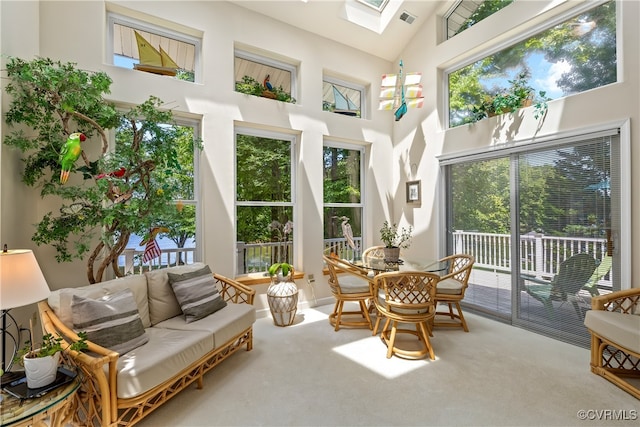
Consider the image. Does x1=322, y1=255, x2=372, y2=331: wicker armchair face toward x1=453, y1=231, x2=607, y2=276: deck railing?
yes

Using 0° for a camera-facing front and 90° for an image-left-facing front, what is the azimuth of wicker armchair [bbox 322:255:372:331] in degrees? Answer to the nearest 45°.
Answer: approximately 270°

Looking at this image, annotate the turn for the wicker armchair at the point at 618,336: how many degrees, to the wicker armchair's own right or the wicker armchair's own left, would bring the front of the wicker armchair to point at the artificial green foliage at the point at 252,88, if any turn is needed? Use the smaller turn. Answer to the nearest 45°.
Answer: approximately 45° to the wicker armchair's own right

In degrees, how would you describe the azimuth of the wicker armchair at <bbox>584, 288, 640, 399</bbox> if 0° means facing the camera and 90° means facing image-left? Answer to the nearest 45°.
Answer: approximately 45°

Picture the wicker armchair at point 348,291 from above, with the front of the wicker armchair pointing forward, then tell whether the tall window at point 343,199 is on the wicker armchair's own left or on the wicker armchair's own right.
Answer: on the wicker armchair's own left

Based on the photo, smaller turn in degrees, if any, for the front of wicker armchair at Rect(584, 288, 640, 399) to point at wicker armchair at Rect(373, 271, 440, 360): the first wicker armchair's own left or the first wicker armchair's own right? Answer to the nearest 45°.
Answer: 0° — it already faces it

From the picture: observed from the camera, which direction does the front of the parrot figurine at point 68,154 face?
facing to the right of the viewer

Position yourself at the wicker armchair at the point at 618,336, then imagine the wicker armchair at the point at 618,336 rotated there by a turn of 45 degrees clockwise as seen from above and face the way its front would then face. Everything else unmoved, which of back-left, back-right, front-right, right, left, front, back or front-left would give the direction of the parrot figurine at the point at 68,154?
front-left

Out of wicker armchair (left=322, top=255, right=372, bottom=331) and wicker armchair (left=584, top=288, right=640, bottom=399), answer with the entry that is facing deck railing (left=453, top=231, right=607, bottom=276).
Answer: wicker armchair (left=322, top=255, right=372, bottom=331)

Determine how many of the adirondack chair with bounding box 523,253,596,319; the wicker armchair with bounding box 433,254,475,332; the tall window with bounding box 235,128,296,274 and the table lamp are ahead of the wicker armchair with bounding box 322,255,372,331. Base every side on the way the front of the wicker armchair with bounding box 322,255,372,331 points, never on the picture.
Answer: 2
